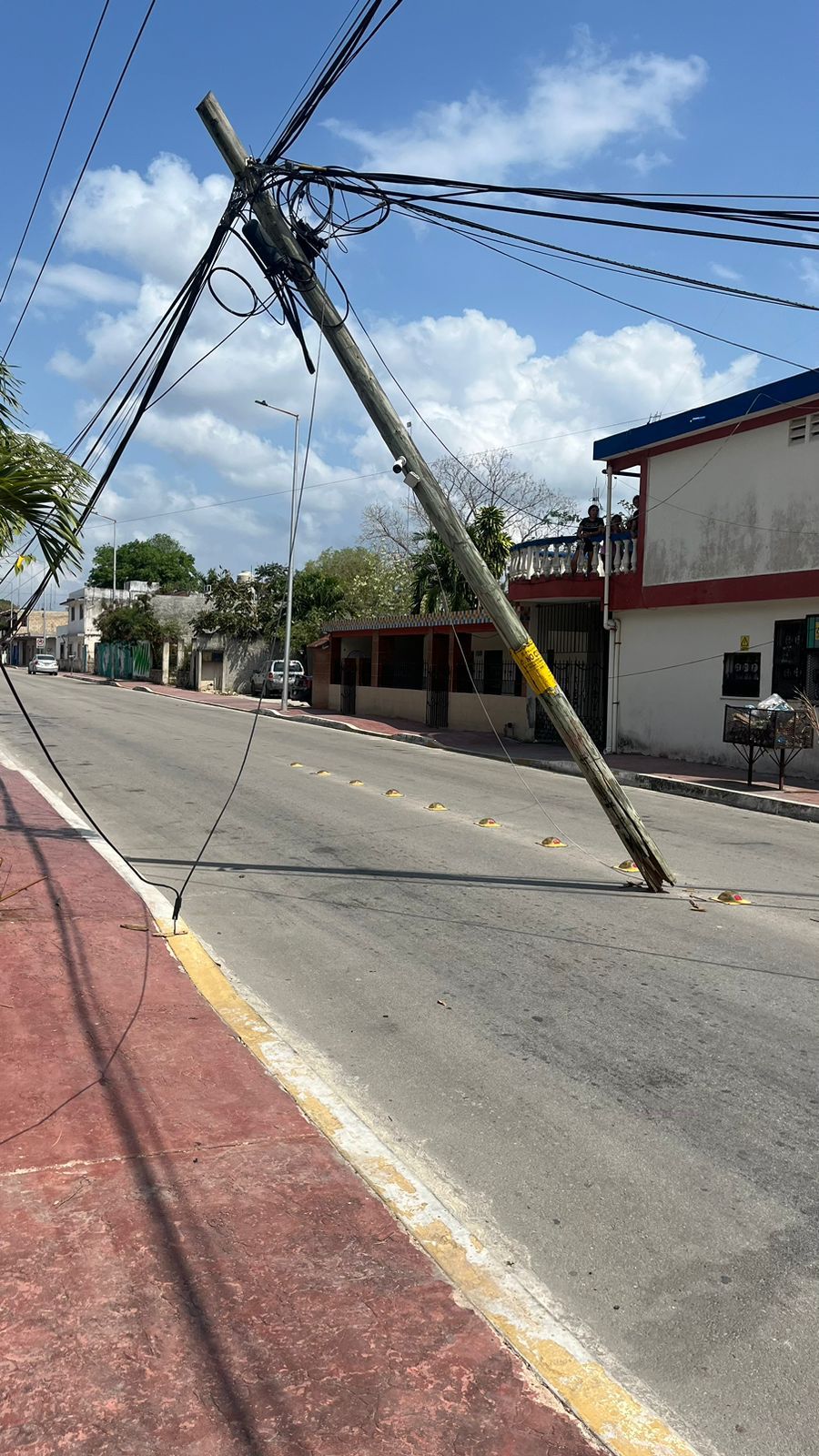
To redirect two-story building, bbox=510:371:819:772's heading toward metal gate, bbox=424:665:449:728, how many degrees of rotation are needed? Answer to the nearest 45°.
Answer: approximately 90° to its right

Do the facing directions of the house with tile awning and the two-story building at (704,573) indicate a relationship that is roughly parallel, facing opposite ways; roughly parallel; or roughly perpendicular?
roughly parallel

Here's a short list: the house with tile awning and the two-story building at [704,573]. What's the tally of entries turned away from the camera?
0

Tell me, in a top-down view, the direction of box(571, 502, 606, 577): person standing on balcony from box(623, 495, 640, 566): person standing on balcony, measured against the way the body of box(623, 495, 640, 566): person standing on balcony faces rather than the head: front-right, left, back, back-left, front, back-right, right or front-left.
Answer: right

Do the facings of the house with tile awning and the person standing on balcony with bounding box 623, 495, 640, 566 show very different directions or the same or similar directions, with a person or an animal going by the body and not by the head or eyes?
same or similar directions

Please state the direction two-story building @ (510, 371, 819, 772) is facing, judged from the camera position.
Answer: facing the viewer and to the left of the viewer

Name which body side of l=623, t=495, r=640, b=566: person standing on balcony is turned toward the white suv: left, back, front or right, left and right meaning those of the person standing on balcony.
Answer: right

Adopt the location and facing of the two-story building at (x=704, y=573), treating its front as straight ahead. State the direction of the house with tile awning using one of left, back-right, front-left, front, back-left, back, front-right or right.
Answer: right

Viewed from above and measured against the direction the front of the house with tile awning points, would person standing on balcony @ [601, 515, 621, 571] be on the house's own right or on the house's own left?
on the house's own left

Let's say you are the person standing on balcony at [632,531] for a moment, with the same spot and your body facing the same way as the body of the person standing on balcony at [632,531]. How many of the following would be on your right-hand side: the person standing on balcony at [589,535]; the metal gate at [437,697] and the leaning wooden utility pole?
2

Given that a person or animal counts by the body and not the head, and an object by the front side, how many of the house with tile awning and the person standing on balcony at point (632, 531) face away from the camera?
0

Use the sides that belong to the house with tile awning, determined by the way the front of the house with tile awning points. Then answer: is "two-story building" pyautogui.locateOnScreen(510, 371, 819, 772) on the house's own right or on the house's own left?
on the house's own left

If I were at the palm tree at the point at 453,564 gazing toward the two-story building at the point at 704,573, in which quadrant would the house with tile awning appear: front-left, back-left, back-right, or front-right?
front-right

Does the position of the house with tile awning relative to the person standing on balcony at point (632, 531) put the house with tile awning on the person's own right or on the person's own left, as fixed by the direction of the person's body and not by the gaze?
on the person's own right
